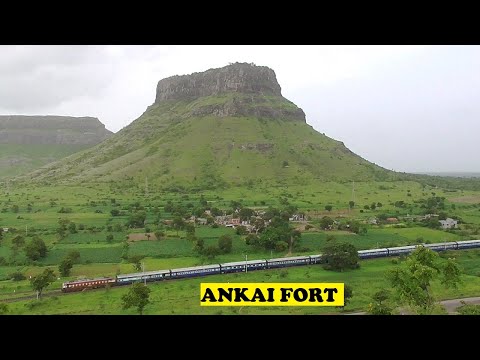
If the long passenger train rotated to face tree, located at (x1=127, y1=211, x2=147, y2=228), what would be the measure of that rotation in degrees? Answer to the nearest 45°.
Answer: approximately 45° to its right

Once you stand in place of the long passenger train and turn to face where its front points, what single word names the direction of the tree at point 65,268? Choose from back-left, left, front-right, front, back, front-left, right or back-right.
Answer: front

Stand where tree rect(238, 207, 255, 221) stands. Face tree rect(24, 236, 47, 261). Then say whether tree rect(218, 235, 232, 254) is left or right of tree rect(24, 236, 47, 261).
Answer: left

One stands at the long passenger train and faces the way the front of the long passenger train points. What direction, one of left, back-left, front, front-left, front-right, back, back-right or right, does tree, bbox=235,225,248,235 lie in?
right

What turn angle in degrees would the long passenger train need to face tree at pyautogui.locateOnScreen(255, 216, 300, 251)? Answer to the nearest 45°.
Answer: approximately 135° to its right

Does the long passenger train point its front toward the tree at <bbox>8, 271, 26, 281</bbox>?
yes

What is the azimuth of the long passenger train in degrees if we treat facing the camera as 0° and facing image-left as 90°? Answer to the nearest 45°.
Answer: approximately 90°

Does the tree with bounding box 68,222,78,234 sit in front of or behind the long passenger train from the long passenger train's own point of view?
in front

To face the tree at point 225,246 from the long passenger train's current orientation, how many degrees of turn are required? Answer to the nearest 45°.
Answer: approximately 90° to its right

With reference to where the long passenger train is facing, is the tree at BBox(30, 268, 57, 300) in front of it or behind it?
in front

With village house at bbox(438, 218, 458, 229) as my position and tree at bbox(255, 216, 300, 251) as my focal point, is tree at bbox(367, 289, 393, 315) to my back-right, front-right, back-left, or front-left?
front-left

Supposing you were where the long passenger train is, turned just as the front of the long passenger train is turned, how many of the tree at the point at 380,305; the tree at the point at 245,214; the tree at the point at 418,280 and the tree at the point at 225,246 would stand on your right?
2

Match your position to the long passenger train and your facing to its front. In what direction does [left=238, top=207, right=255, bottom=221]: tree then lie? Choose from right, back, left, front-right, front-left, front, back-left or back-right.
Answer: right
